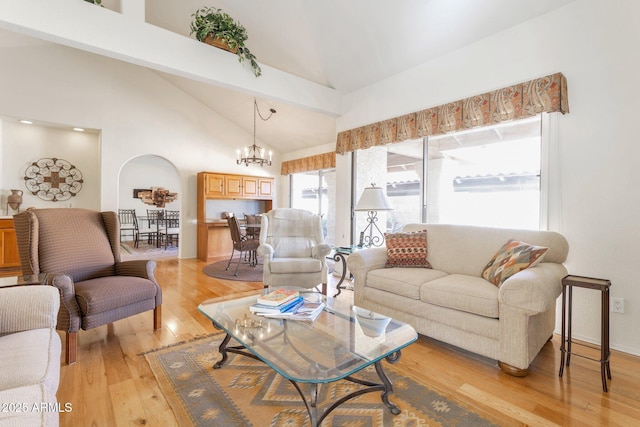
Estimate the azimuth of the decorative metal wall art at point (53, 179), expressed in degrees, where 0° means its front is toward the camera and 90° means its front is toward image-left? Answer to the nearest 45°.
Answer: approximately 0°

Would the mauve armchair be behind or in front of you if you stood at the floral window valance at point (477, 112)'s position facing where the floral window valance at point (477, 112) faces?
in front

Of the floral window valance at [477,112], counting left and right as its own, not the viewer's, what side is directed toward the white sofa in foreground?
front

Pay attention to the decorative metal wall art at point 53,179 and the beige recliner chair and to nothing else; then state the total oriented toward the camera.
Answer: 2

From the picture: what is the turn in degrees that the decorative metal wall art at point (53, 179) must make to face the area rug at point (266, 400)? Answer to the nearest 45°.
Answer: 0° — it already faces it

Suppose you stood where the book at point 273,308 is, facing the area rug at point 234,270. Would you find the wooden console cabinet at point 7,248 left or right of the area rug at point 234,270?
left

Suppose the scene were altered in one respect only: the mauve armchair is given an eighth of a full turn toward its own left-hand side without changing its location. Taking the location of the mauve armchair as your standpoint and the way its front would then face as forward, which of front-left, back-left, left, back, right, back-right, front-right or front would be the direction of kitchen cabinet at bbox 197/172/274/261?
front-left

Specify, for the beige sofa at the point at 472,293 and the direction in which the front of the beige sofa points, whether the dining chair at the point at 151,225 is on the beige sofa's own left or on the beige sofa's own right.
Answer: on the beige sofa's own right

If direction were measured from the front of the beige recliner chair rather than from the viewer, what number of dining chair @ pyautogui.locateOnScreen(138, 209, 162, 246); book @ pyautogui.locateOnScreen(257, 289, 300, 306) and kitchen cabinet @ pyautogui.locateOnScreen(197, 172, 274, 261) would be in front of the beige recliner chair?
1

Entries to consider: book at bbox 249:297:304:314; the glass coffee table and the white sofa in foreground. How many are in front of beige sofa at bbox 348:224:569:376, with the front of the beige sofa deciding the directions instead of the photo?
3

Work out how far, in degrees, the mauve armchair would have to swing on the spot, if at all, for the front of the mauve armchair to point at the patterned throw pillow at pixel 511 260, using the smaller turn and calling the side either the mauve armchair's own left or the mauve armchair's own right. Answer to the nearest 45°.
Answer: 0° — it already faces it

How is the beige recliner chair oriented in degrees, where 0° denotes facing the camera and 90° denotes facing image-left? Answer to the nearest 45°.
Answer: approximately 0°
